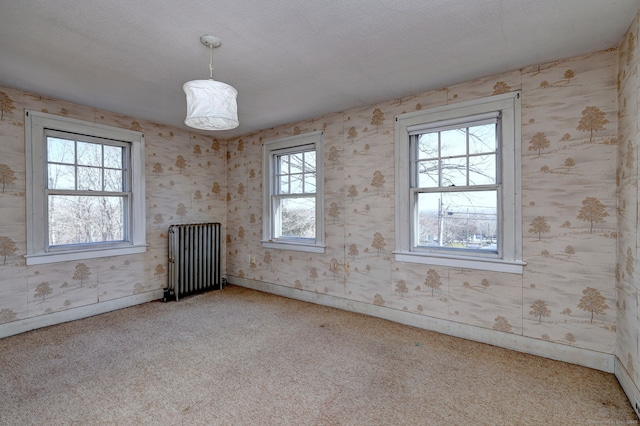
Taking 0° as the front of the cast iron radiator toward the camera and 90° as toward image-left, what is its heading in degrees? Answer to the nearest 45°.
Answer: approximately 315°
